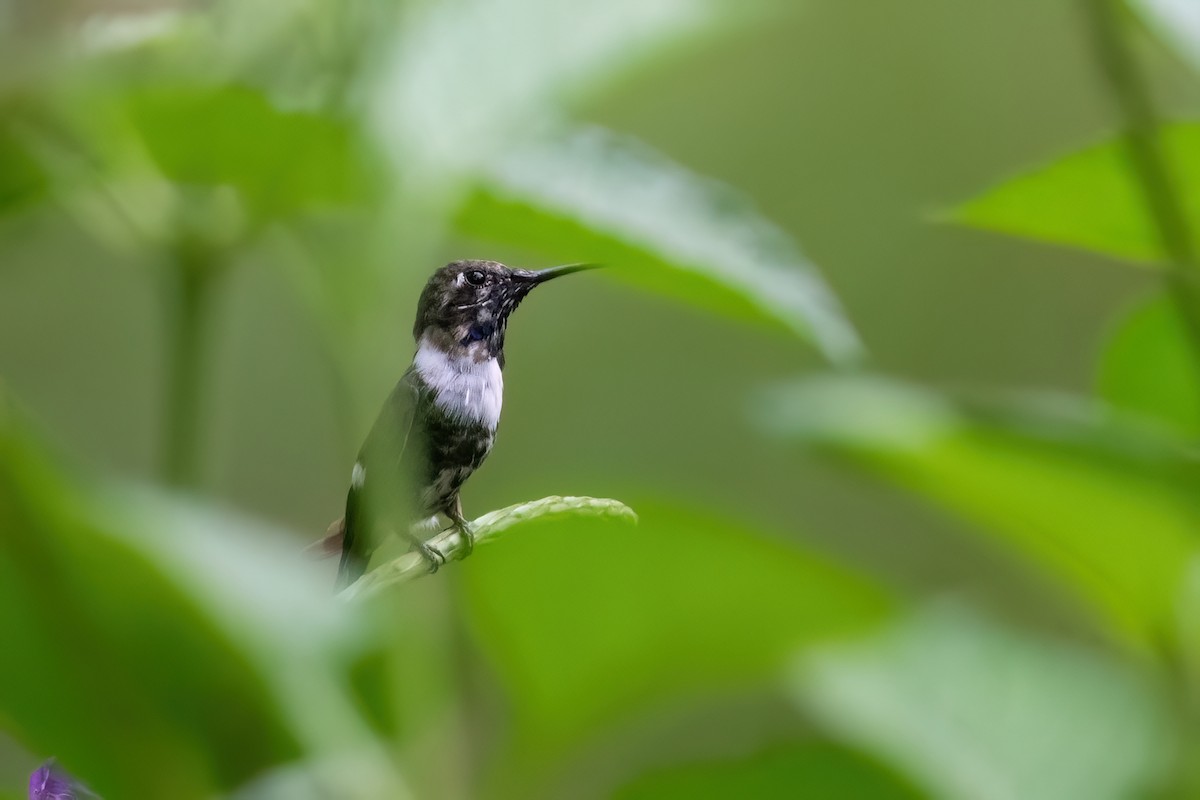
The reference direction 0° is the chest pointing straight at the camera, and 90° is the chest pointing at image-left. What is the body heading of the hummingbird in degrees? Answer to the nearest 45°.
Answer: approximately 270°
